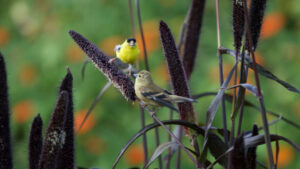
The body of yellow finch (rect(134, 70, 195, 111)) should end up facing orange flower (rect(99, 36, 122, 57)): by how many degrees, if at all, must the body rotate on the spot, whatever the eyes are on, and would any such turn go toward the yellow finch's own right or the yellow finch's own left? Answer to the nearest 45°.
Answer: approximately 90° to the yellow finch's own right

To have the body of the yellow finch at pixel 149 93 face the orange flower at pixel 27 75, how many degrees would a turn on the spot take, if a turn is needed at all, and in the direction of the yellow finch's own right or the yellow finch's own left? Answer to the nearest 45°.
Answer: approximately 45° to the yellow finch's own right

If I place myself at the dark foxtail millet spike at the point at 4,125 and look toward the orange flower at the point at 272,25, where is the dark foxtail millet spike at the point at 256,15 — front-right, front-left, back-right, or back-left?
front-right

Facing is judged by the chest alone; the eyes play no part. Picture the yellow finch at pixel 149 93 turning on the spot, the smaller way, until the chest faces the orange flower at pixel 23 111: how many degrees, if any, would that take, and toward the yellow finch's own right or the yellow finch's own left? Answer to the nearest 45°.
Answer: approximately 45° to the yellow finch's own right

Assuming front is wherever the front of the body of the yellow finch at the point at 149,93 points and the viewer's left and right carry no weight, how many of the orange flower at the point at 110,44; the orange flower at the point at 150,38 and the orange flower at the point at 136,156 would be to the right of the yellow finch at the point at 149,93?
3

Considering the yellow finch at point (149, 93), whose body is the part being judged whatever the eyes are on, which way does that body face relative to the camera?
to the viewer's left

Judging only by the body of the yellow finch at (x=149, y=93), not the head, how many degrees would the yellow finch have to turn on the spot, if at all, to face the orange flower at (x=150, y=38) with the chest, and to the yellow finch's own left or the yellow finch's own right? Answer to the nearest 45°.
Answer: approximately 90° to the yellow finch's own right
